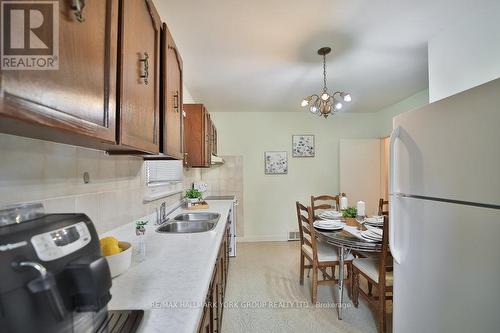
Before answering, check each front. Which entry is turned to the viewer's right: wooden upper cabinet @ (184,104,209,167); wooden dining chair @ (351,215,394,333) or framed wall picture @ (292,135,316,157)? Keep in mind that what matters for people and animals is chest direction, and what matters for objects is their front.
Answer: the wooden upper cabinet

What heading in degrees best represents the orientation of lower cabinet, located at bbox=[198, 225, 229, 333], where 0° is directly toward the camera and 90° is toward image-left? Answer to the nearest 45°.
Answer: approximately 270°

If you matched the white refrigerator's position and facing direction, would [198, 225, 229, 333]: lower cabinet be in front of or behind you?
in front

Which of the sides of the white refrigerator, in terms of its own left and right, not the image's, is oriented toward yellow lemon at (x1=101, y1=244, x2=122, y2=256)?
front

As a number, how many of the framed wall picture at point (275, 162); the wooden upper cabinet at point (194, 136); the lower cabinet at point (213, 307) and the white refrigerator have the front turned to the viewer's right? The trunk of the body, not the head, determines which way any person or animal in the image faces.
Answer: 2

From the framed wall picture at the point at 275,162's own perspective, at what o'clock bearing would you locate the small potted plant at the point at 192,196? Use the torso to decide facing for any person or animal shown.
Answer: The small potted plant is roughly at 1 o'clock from the framed wall picture.

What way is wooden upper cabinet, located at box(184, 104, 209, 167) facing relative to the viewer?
to the viewer's right

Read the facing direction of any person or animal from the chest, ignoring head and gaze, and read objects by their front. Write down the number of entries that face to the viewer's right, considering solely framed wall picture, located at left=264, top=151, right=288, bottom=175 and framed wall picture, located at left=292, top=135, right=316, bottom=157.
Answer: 0

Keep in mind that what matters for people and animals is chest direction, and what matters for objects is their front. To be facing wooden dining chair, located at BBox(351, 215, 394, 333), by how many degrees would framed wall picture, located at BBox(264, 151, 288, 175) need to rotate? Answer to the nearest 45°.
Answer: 0° — it already faces it

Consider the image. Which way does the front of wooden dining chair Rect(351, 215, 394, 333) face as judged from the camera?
facing away from the viewer and to the left of the viewer

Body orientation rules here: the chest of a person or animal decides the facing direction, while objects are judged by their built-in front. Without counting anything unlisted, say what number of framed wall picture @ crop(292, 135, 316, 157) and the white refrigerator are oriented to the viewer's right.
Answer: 0

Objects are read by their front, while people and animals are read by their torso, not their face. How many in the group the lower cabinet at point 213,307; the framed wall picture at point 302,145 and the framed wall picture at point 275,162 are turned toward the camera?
2

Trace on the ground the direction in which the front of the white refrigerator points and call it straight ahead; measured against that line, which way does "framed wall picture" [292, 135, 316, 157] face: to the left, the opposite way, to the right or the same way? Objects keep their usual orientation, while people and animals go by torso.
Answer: to the left

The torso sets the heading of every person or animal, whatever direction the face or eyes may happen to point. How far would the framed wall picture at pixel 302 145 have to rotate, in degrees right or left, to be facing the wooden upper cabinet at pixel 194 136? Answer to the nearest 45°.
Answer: approximately 45° to its right

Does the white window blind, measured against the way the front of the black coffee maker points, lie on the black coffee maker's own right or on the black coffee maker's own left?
on the black coffee maker's own left
